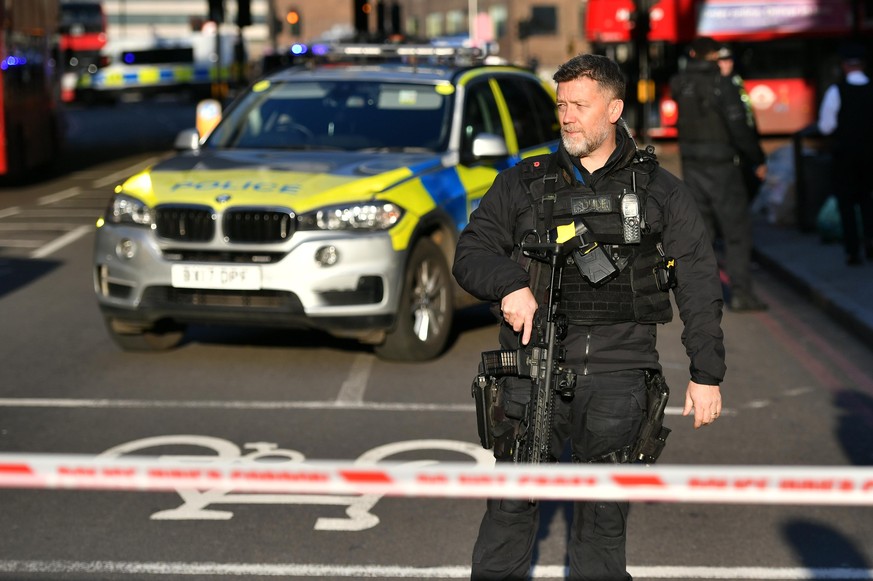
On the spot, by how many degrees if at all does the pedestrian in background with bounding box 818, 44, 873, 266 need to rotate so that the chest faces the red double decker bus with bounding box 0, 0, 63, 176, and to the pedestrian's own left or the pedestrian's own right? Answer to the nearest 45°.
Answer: approximately 45° to the pedestrian's own left

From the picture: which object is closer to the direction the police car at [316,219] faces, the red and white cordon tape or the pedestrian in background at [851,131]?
the red and white cordon tape

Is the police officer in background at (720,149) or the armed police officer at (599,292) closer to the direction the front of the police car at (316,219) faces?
the armed police officer

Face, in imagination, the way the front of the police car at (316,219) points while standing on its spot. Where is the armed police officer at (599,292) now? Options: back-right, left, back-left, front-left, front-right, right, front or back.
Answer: front-left

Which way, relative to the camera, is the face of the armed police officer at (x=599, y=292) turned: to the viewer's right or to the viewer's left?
to the viewer's left
